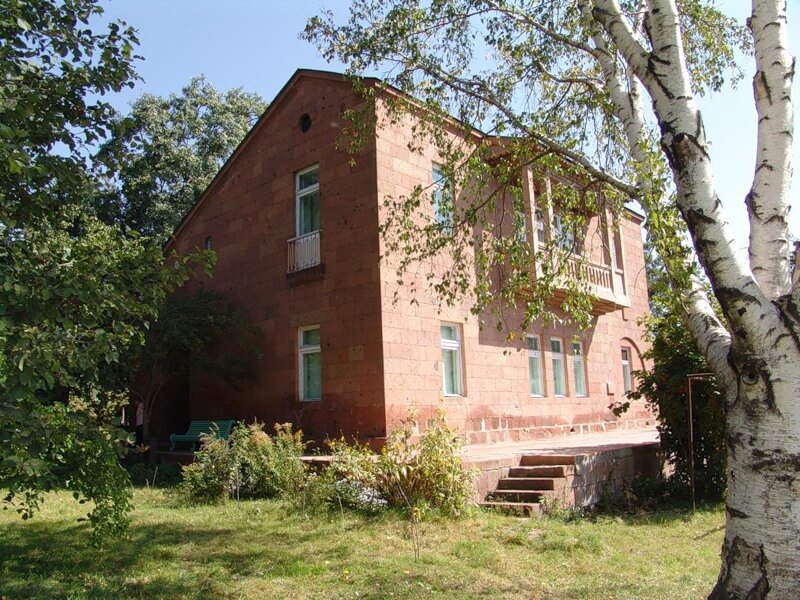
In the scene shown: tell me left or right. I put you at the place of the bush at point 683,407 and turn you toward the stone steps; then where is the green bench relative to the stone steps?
right

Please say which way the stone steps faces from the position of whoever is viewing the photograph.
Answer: facing the viewer and to the left of the viewer

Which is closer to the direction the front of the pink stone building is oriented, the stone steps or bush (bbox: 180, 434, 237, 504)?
the stone steps

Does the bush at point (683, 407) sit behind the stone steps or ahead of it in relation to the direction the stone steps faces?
behind

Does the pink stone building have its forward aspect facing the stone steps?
yes

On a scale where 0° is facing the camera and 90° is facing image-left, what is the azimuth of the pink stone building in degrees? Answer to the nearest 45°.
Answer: approximately 315°

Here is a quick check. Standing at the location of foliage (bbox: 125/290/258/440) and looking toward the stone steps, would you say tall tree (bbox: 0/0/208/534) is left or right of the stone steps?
right

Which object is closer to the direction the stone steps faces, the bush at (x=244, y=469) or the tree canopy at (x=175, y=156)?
the bush

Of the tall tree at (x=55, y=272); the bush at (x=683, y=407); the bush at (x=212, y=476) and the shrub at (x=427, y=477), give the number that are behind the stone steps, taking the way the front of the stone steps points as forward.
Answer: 1

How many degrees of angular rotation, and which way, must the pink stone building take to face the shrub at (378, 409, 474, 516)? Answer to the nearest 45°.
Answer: approximately 45° to its right

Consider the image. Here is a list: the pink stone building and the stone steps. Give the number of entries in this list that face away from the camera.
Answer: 0

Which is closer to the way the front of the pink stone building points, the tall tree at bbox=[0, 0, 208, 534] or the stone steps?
the stone steps
